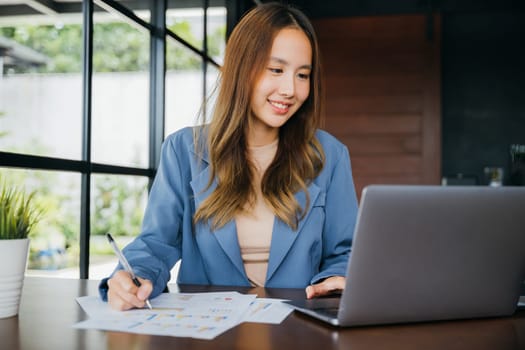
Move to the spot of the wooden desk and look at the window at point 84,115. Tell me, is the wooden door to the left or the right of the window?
right

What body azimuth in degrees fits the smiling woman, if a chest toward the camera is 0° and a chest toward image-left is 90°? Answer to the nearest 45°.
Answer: approximately 0°

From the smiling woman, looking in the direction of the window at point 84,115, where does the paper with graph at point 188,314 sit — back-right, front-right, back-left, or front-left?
back-left

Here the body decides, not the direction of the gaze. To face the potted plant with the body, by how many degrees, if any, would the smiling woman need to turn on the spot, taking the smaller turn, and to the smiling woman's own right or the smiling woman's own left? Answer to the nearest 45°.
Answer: approximately 45° to the smiling woman's own right

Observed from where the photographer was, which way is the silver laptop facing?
facing away from the viewer and to the left of the viewer

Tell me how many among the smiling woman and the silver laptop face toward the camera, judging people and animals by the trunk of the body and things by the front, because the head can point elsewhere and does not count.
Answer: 1

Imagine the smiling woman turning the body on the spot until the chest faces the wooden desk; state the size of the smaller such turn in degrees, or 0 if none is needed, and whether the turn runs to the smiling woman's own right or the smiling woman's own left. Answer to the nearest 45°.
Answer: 0° — they already face it

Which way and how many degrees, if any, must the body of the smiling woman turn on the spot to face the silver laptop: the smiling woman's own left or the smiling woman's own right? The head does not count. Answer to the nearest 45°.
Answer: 0° — they already face it

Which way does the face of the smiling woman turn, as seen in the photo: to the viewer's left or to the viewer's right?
to the viewer's right
